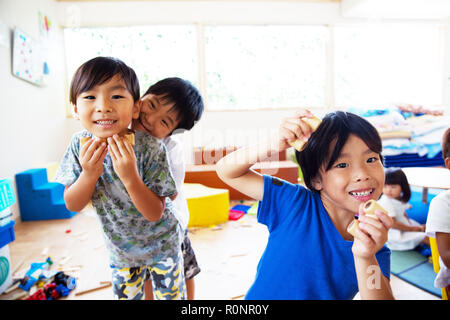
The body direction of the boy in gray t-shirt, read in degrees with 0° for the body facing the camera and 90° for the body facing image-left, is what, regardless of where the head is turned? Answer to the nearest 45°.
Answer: approximately 0°

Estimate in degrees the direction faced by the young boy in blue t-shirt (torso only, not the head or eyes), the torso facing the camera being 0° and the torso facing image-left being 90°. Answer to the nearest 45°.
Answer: approximately 315°
